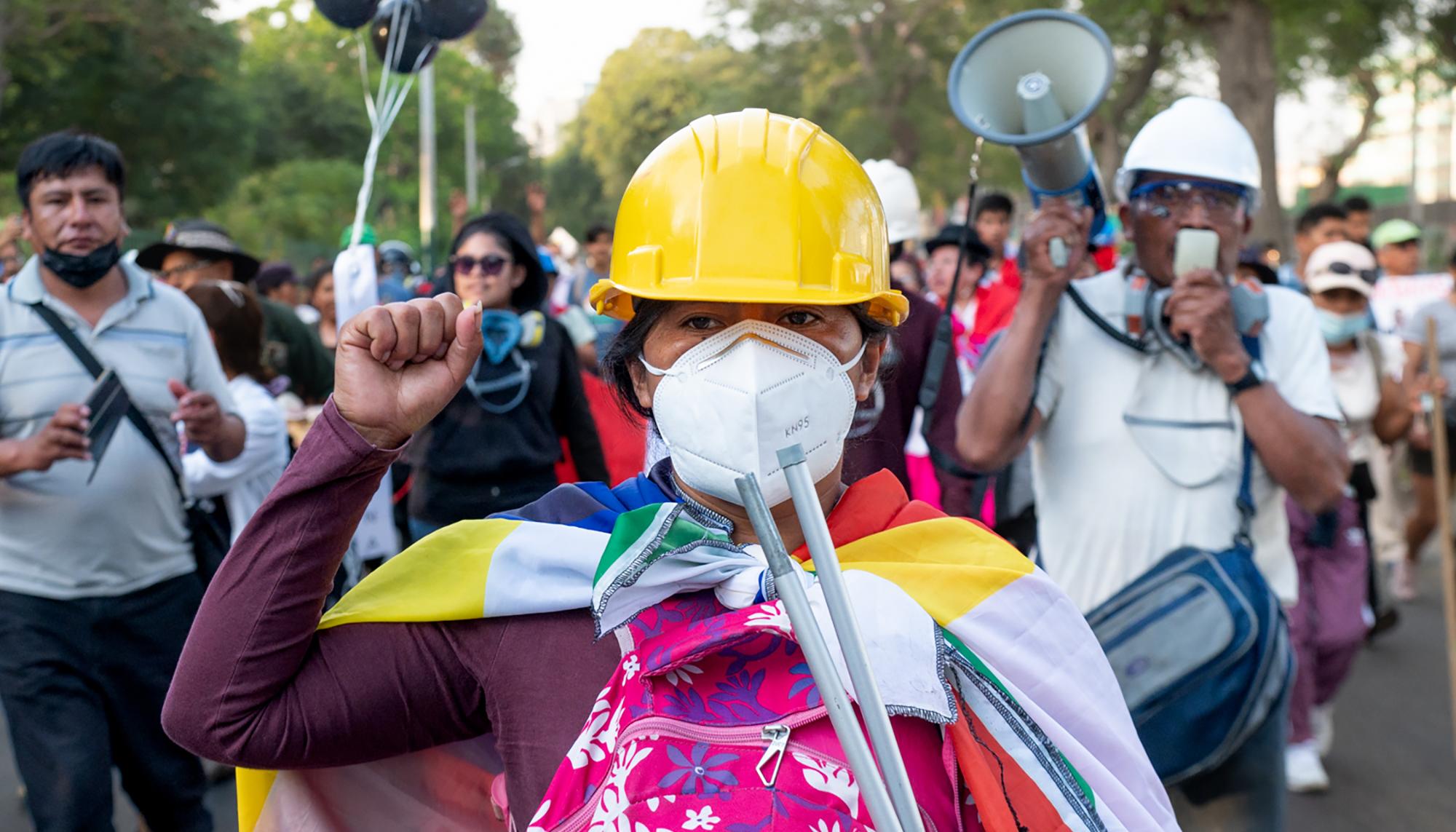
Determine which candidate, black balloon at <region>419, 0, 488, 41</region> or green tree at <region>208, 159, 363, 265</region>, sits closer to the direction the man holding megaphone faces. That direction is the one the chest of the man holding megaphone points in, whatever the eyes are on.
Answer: the black balloon

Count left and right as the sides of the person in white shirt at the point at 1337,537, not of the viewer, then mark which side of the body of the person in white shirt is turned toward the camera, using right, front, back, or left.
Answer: front

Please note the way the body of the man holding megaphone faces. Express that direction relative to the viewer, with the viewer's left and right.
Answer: facing the viewer

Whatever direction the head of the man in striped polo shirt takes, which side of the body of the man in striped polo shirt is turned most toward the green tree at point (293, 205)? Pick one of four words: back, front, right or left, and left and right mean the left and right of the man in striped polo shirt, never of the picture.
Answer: back

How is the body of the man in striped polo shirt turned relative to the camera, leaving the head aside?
toward the camera

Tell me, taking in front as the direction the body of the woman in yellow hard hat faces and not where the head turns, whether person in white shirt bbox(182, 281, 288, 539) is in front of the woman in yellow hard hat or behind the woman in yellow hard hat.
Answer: behind

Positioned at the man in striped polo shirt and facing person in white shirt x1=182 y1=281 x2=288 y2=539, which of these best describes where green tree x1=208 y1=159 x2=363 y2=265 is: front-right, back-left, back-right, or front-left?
front-left
